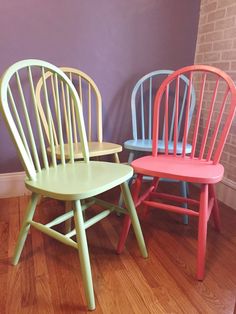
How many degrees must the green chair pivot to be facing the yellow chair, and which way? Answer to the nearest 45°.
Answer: approximately 135° to its left

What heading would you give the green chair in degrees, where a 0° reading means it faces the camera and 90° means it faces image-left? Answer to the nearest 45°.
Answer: approximately 315°
